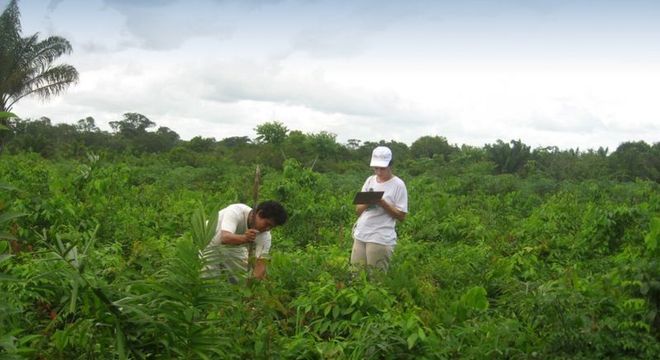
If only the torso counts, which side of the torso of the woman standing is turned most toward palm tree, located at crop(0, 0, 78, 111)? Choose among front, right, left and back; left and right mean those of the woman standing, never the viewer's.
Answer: right

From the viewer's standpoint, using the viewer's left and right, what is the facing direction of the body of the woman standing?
facing the viewer and to the left of the viewer

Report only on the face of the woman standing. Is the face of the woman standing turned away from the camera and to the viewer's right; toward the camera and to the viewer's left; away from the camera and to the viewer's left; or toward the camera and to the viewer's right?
toward the camera and to the viewer's left
